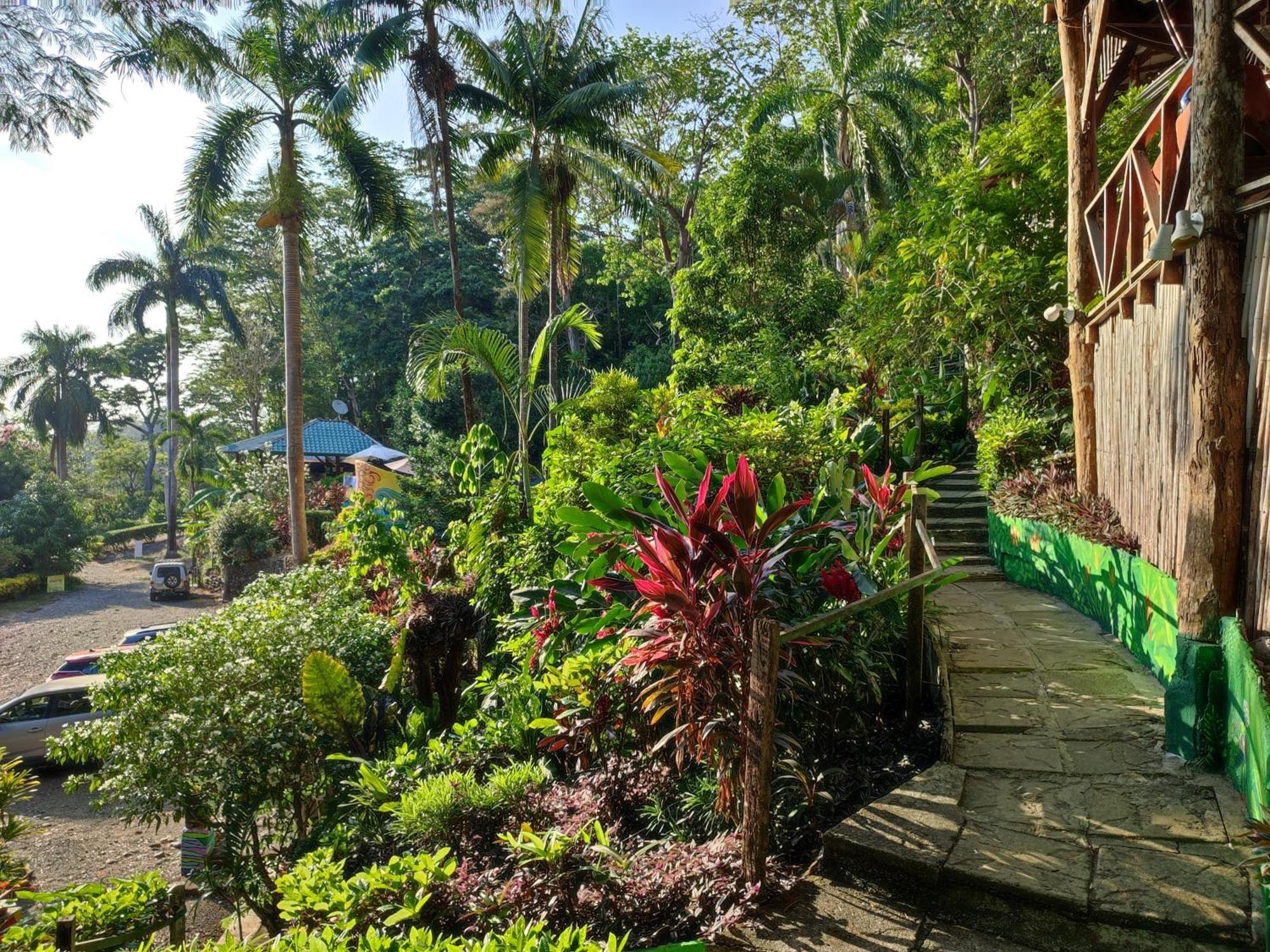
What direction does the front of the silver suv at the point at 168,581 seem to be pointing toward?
away from the camera

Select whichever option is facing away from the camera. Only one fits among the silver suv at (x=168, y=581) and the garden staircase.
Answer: the silver suv

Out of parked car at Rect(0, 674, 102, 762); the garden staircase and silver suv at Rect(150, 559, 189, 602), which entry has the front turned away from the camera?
the silver suv

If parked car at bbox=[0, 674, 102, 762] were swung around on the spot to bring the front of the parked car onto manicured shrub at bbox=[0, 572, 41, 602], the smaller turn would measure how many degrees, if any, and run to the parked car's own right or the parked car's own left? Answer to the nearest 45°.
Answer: approximately 90° to the parked car's own right

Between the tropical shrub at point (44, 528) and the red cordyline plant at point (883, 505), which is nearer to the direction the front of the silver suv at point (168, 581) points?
the tropical shrub

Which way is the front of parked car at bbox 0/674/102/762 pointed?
to the viewer's left

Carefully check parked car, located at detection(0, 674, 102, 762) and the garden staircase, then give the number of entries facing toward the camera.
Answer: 1

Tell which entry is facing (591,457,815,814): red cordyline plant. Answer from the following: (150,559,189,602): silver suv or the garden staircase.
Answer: the garden staircase

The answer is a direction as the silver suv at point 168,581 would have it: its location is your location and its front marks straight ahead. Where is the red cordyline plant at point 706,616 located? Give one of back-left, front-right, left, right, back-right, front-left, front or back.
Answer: back

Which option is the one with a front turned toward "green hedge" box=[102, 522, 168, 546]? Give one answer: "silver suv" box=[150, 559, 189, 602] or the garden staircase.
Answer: the silver suv

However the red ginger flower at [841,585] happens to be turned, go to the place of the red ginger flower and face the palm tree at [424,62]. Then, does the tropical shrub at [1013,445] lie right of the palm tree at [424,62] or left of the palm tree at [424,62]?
right
